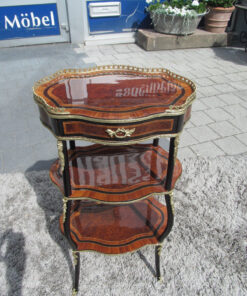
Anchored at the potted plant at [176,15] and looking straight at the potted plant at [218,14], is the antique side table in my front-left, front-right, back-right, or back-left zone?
back-right

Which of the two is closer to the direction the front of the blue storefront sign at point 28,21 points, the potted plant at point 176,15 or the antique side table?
the antique side table

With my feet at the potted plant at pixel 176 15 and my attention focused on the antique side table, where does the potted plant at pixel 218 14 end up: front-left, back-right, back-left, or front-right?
back-left

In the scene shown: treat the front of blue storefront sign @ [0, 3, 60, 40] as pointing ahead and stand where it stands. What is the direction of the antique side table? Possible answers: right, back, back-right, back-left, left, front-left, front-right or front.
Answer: front

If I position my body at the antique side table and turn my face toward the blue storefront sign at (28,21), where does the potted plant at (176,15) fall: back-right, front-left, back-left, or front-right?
front-right

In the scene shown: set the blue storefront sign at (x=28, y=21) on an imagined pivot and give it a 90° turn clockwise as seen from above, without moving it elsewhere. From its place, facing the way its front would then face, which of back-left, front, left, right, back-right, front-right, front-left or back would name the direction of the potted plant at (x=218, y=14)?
back

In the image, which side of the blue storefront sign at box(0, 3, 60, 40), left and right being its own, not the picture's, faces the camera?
front
